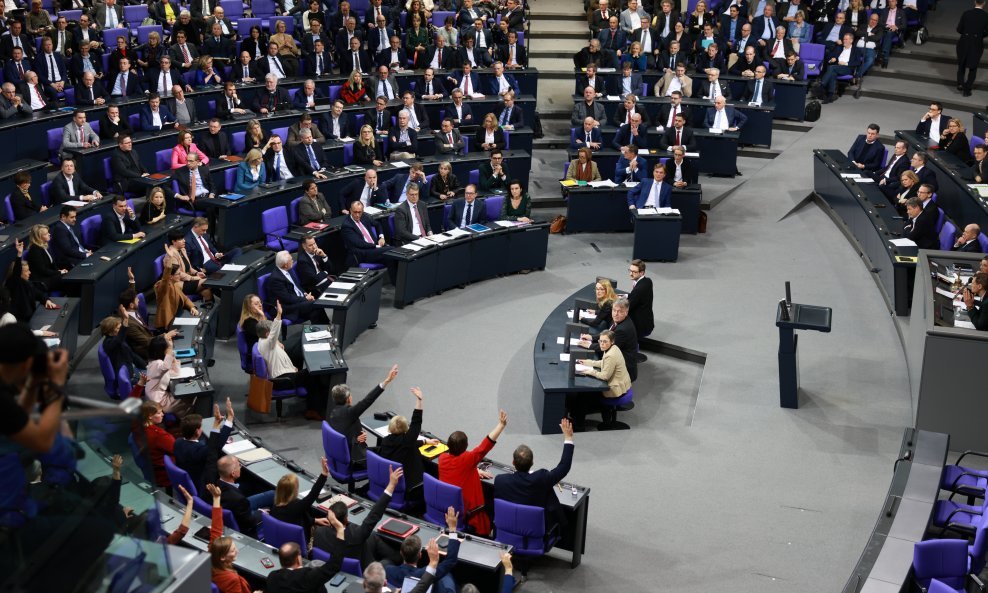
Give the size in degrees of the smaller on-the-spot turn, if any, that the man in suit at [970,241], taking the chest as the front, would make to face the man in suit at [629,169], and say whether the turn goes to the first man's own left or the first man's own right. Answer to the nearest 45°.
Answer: approximately 45° to the first man's own right

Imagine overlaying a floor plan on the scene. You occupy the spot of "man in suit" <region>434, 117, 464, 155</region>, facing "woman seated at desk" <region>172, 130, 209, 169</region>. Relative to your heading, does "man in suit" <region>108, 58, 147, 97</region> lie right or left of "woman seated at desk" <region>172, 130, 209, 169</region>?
right

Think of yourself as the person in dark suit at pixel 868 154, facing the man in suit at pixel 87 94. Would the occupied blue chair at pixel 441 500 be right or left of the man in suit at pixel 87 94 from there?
left

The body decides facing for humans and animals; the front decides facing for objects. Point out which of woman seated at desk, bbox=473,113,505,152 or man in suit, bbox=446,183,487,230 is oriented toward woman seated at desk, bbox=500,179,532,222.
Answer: woman seated at desk, bbox=473,113,505,152

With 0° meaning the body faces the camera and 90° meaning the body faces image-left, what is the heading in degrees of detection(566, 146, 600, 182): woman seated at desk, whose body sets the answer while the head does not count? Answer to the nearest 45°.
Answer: approximately 0°

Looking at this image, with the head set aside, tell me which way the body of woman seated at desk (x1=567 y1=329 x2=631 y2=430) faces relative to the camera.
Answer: to the viewer's left

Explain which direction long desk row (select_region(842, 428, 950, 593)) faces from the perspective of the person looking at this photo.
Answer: facing to the left of the viewer

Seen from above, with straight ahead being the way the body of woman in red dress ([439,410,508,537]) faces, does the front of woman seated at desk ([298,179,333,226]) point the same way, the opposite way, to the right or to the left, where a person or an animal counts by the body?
to the right

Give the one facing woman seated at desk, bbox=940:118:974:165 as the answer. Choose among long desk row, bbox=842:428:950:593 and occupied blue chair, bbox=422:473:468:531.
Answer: the occupied blue chair
